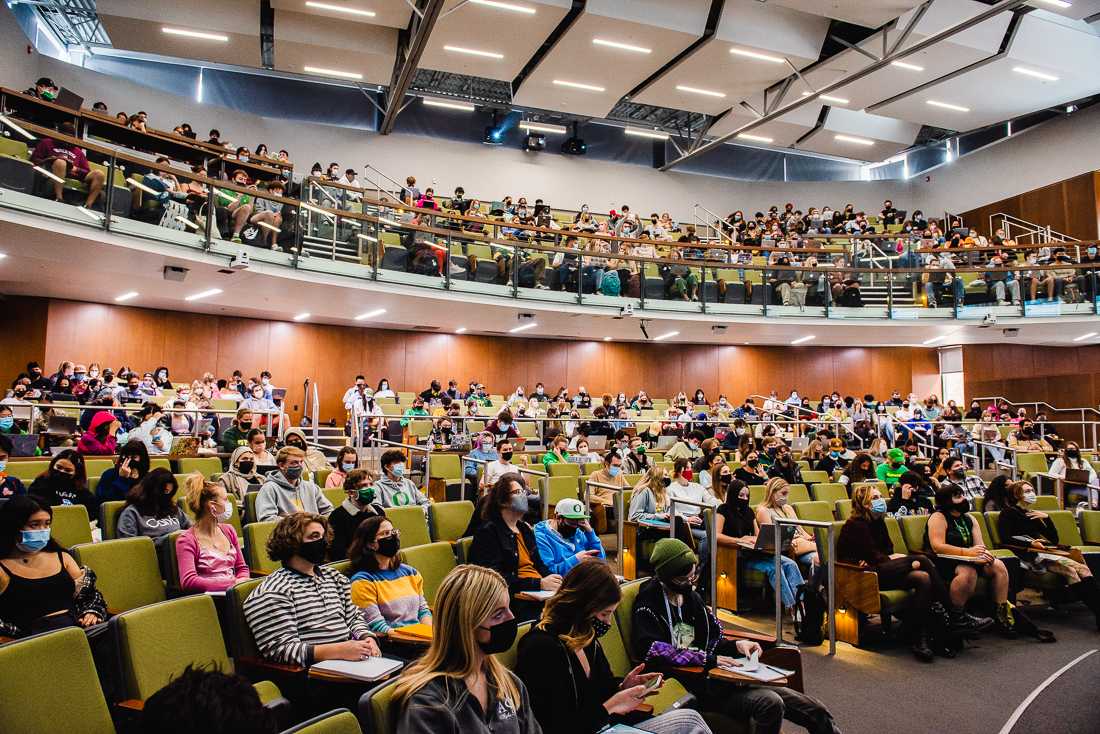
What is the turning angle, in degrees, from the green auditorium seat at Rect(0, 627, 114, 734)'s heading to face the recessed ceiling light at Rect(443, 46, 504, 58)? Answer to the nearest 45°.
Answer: approximately 90° to its left

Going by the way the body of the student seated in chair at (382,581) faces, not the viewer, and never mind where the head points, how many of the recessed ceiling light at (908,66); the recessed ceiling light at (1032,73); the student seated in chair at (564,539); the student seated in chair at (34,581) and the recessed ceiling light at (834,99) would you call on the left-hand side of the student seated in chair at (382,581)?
4

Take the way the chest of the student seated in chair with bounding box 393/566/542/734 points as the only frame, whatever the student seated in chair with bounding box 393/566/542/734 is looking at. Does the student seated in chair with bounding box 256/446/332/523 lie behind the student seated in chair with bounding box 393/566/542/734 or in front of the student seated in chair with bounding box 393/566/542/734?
behind

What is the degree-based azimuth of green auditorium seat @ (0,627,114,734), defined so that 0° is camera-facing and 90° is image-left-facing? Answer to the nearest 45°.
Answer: approximately 315°

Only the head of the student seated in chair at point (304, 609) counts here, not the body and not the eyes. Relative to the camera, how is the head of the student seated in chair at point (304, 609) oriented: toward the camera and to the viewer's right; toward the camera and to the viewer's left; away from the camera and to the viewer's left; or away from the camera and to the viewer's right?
toward the camera and to the viewer's right

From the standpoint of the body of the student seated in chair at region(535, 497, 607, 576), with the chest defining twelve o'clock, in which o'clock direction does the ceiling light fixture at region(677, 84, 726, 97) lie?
The ceiling light fixture is roughly at 8 o'clock from the student seated in chair.

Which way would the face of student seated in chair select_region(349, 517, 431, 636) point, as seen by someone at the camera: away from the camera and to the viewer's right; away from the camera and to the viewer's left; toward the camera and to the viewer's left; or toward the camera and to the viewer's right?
toward the camera and to the viewer's right

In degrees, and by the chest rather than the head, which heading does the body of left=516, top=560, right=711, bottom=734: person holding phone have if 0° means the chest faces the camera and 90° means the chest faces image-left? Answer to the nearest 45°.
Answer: approximately 315°

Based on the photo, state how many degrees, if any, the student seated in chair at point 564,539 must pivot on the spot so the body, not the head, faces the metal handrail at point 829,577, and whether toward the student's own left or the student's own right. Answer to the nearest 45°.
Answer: approximately 45° to the student's own left

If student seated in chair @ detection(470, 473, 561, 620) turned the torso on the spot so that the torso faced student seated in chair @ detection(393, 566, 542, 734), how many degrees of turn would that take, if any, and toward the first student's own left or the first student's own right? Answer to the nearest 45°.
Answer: approximately 45° to the first student's own right

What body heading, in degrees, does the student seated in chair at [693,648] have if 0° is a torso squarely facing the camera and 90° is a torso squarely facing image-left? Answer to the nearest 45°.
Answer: approximately 315°
